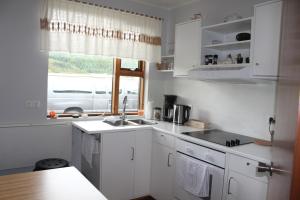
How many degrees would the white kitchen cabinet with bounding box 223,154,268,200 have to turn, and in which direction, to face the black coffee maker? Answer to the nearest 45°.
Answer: approximately 90° to its right

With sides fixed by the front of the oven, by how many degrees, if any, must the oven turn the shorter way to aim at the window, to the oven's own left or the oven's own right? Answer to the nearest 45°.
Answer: approximately 90° to the oven's own right

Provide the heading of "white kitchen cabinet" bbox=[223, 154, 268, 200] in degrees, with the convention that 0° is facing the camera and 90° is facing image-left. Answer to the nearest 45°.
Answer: approximately 45°

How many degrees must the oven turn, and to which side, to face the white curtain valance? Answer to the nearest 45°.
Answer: approximately 90° to its right

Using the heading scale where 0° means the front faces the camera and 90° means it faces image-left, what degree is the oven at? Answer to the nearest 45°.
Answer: approximately 45°

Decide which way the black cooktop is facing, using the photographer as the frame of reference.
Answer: facing the viewer and to the left of the viewer

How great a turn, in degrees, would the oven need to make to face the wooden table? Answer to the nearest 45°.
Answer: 0° — it already faces it

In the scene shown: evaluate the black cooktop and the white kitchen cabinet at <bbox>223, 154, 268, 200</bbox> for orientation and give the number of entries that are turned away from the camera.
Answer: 0

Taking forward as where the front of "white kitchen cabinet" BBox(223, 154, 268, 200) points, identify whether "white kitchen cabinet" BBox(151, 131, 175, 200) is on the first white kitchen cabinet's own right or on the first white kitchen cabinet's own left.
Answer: on the first white kitchen cabinet's own right

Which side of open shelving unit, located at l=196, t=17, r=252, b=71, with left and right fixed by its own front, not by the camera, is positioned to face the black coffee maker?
right
